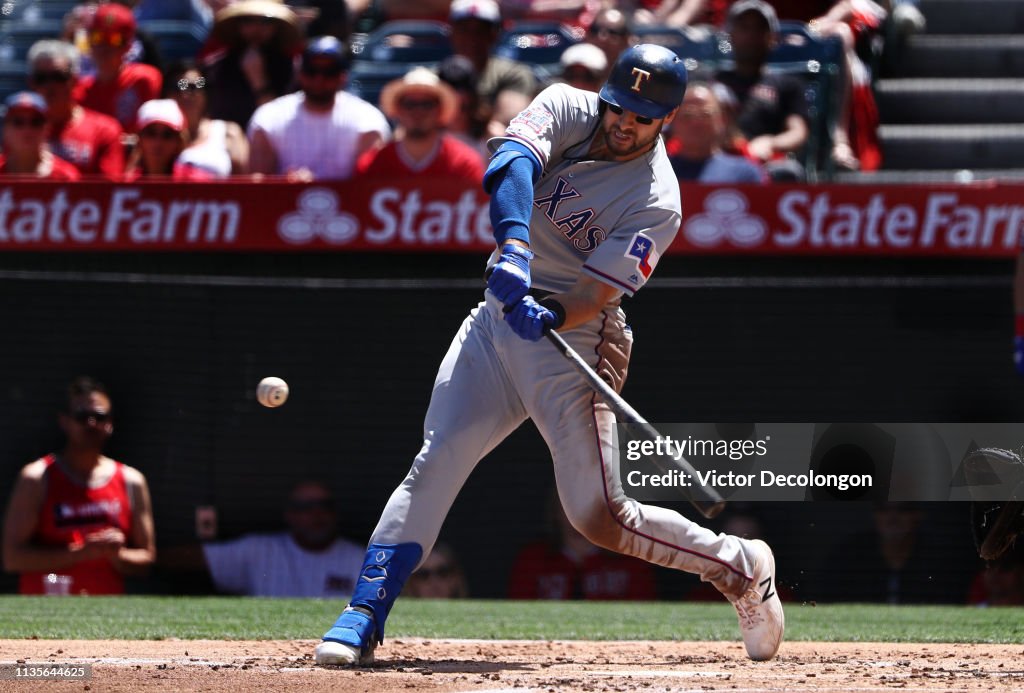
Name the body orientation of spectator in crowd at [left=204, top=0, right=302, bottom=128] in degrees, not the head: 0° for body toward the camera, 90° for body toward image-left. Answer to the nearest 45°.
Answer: approximately 0°

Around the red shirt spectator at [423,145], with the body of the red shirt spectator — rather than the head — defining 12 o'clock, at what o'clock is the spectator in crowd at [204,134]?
The spectator in crowd is roughly at 4 o'clock from the red shirt spectator.

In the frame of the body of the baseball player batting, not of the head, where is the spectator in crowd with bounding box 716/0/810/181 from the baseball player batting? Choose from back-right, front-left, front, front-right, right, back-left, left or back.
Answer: back-right

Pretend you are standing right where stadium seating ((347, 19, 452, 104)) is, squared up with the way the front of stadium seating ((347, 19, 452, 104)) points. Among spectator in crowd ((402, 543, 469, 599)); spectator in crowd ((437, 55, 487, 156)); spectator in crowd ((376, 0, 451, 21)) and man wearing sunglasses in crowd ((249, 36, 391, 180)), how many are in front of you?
3

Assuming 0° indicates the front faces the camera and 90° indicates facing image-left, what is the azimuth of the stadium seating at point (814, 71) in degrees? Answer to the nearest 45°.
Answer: approximately 0°

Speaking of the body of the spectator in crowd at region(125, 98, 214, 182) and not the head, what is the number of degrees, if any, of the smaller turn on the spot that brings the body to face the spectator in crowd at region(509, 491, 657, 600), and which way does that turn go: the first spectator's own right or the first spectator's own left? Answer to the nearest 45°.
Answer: approximately 45° to the first spectator's own left

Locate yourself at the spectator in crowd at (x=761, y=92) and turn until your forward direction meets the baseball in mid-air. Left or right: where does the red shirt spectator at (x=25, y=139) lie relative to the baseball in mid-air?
right

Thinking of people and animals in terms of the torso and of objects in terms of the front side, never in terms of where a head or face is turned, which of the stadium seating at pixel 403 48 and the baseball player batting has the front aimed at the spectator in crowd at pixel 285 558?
the stadium seating

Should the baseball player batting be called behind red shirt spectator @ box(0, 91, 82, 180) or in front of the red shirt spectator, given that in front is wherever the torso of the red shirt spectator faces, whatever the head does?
in front
